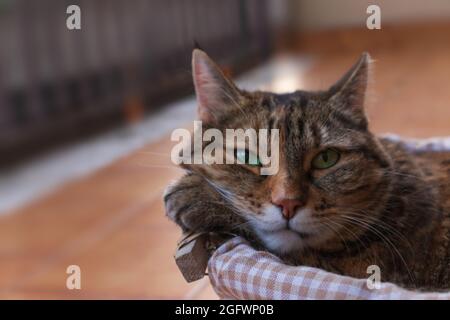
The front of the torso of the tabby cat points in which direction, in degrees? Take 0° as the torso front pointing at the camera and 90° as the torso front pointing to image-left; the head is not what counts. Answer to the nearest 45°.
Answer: approximately 45°
